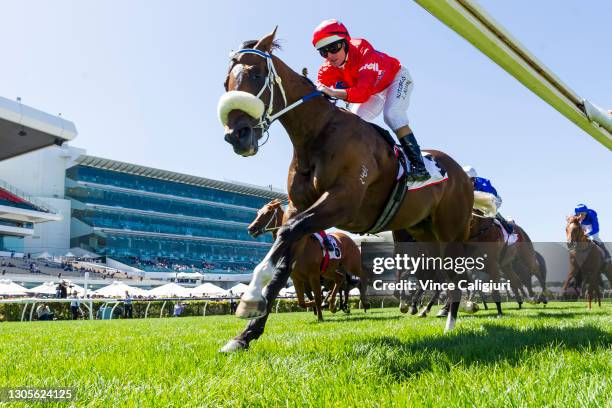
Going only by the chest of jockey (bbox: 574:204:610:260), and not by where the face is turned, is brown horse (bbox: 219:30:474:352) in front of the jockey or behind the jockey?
in front

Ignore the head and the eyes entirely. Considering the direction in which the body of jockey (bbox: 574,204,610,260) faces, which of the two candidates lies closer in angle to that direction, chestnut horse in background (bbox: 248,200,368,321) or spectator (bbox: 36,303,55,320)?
the chestnut horse in background

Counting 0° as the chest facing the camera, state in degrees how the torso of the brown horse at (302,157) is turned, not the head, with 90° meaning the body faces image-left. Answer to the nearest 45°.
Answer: approximately 45°

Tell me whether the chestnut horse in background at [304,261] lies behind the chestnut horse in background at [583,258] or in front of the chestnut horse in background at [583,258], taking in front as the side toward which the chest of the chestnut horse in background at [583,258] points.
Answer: in front

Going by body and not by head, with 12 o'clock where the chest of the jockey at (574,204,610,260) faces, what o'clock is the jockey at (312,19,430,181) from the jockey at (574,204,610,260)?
the jockey at (312,19,430,181) is roughly at 11 o'clock from the jockey at (574,204,610,260).

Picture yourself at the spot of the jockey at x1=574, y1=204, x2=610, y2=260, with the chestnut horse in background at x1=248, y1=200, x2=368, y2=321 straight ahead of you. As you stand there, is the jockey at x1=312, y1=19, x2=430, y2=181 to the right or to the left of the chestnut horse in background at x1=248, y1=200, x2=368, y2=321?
left

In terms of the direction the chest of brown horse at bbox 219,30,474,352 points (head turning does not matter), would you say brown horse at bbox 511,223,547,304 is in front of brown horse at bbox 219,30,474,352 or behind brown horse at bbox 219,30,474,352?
behind

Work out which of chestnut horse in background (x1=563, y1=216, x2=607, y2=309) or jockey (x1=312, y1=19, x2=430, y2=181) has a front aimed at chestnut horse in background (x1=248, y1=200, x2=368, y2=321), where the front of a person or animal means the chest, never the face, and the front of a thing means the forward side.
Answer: chestnut horse in background (x1=563, y1=216, x2=607, y2=309)

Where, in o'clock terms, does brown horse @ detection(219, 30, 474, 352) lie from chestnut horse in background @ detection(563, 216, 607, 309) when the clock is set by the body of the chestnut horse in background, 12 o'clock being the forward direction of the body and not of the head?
The brown horse is roughly at 11 o'clock from the chestnut horse in background.

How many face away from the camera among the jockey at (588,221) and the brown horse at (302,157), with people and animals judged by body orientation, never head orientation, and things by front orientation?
0

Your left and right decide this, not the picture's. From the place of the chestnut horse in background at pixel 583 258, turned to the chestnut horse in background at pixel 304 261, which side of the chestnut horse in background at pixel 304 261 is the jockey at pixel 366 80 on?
left
